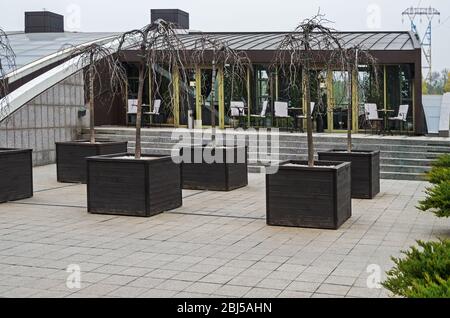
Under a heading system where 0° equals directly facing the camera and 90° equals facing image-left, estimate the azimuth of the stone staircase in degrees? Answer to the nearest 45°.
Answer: approximately 0°

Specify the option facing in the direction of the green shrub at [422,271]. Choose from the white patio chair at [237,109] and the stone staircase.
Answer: the stone staircase

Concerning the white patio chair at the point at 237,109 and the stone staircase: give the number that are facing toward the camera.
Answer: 1

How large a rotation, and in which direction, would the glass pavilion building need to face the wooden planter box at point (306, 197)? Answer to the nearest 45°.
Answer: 0° — it already faces it

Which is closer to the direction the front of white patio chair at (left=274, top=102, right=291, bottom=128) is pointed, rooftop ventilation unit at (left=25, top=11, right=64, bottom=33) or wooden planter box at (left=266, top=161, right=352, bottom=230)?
the wooden planter box

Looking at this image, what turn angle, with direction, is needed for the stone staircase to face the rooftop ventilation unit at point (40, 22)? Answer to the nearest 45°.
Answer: approximately 135° to its right

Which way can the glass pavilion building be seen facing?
toward the camera
